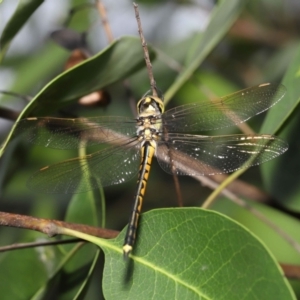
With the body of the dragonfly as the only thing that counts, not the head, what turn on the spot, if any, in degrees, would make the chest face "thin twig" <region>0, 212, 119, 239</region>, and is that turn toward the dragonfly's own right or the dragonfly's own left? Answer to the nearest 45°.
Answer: approximately 135° to the dragonfly's own left

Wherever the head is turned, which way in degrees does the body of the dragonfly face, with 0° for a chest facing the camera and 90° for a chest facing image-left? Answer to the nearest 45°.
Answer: approximately 180°
